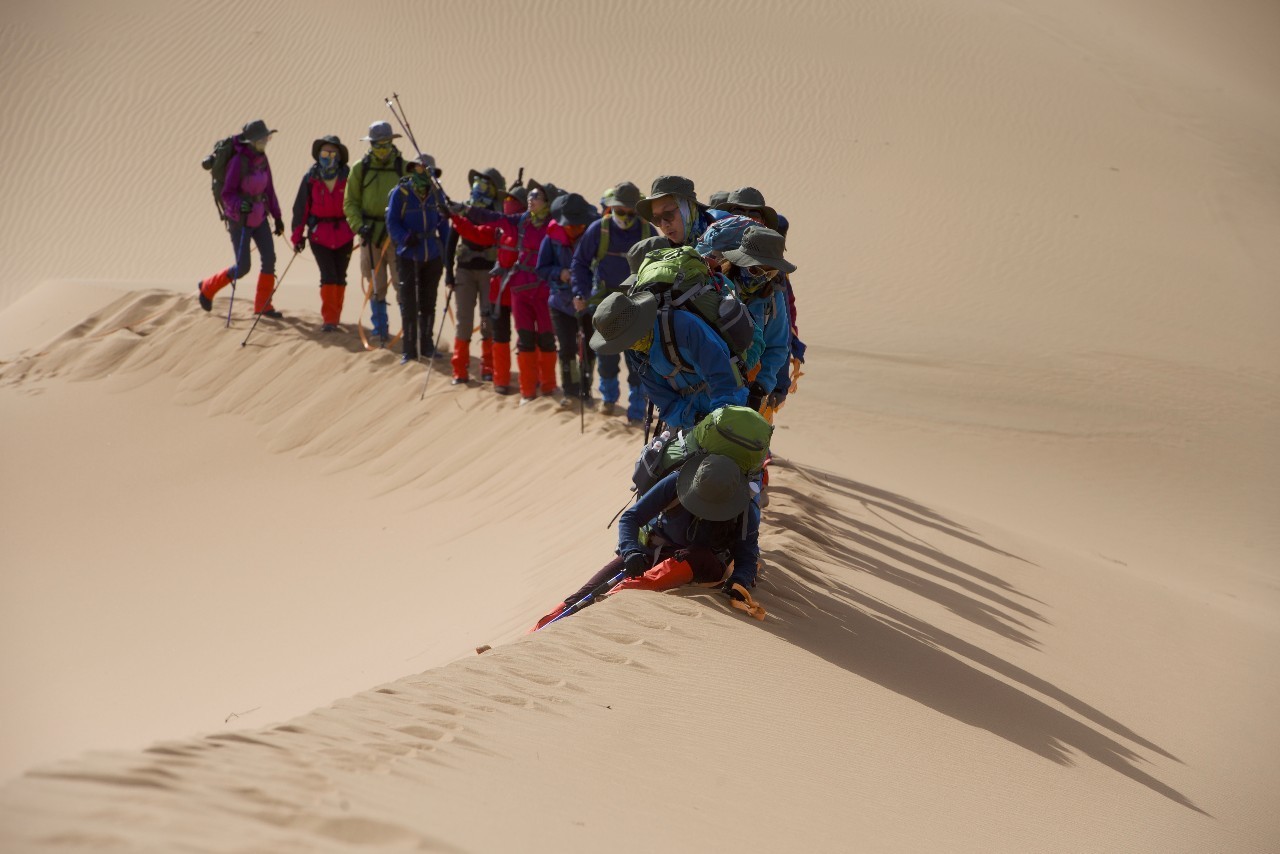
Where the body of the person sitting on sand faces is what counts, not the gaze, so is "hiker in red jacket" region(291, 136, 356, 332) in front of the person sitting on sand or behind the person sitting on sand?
behind

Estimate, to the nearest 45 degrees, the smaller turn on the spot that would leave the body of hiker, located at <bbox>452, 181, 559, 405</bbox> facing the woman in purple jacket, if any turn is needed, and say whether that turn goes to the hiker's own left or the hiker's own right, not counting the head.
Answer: approximately 135° to the hiker's own right

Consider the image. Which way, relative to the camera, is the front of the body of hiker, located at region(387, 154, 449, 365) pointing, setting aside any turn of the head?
toward the camera

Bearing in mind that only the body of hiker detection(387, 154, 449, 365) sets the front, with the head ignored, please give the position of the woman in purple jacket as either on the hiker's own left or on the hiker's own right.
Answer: on the hiker's own right

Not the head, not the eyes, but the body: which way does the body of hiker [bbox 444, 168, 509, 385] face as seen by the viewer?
toward the camera

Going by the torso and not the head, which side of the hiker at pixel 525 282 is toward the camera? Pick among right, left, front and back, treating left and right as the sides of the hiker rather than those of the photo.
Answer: front
